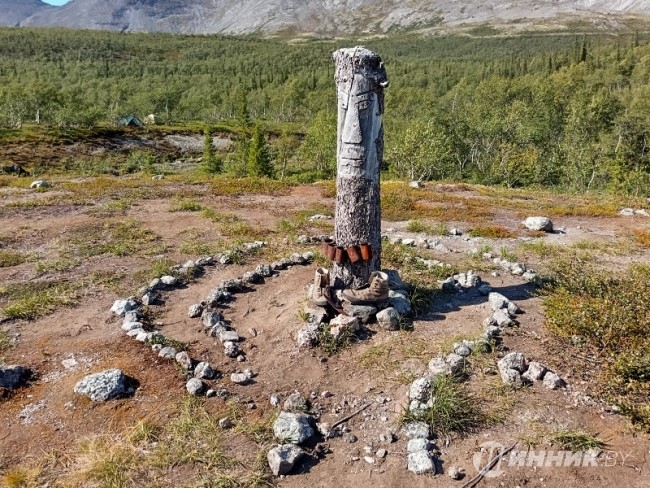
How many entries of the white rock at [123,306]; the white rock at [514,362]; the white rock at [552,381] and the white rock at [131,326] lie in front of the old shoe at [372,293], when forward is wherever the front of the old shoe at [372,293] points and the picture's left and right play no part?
2
